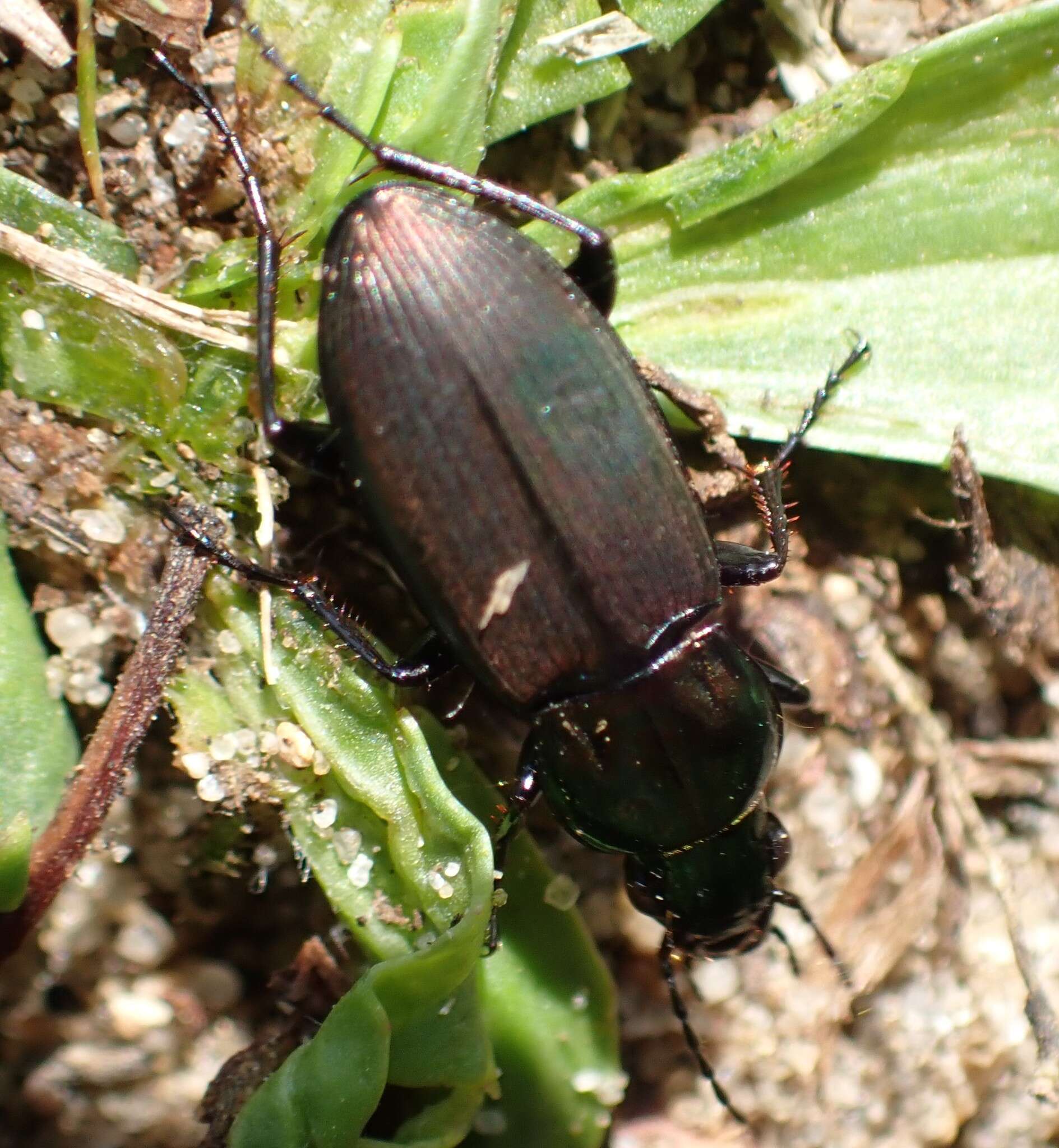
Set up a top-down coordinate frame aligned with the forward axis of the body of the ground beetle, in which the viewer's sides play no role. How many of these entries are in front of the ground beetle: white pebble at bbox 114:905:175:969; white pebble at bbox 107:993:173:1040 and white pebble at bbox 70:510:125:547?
0

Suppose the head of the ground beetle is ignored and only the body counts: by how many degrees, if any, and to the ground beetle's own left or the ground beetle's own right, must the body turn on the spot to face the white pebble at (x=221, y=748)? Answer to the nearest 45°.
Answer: approximately 135° to the ground beetle's own right

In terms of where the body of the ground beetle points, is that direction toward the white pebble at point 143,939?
no

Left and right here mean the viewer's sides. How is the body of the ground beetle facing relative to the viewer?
facing the viewer and to the right of the viewer

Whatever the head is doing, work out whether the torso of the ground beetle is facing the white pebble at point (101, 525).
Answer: no

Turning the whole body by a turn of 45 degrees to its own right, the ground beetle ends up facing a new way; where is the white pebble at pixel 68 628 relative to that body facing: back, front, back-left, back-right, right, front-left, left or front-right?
right

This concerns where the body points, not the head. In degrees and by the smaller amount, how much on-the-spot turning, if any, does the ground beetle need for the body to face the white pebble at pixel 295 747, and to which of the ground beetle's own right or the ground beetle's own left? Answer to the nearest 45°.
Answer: approximately 135° to the ground beetle's own right

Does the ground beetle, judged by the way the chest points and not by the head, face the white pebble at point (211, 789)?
no

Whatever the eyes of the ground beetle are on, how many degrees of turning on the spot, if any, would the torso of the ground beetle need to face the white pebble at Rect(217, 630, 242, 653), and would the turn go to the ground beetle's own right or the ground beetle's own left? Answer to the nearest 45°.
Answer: approximately 135° to the ground beetle's own right
